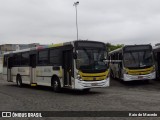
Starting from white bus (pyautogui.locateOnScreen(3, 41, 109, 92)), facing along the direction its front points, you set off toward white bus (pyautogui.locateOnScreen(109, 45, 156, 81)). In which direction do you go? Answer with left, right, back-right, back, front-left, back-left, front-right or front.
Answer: left
